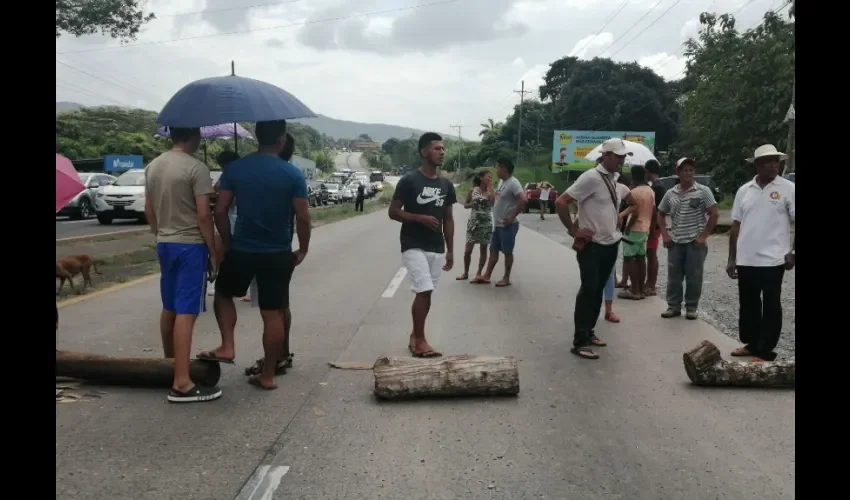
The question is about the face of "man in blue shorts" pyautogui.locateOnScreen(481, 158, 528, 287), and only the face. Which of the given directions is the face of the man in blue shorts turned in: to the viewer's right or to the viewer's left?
to the viewer's left

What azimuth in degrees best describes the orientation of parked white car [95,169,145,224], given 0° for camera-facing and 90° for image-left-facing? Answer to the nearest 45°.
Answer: approximately 45°

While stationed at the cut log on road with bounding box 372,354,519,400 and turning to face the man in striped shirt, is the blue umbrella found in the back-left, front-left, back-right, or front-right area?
back-left

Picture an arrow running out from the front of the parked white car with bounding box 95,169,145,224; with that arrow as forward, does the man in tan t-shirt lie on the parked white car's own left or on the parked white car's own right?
on the parked white car's own left

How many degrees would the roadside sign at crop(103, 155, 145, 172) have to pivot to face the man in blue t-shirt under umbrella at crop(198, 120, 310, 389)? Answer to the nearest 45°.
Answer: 0° — it already faces them

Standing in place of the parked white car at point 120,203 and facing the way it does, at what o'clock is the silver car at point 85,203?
The silver car is roughly at 4 o'clock from the parked white car.

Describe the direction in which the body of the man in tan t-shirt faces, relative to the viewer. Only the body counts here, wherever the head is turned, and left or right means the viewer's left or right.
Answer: facing away from the viewer and to the right of the viewer
